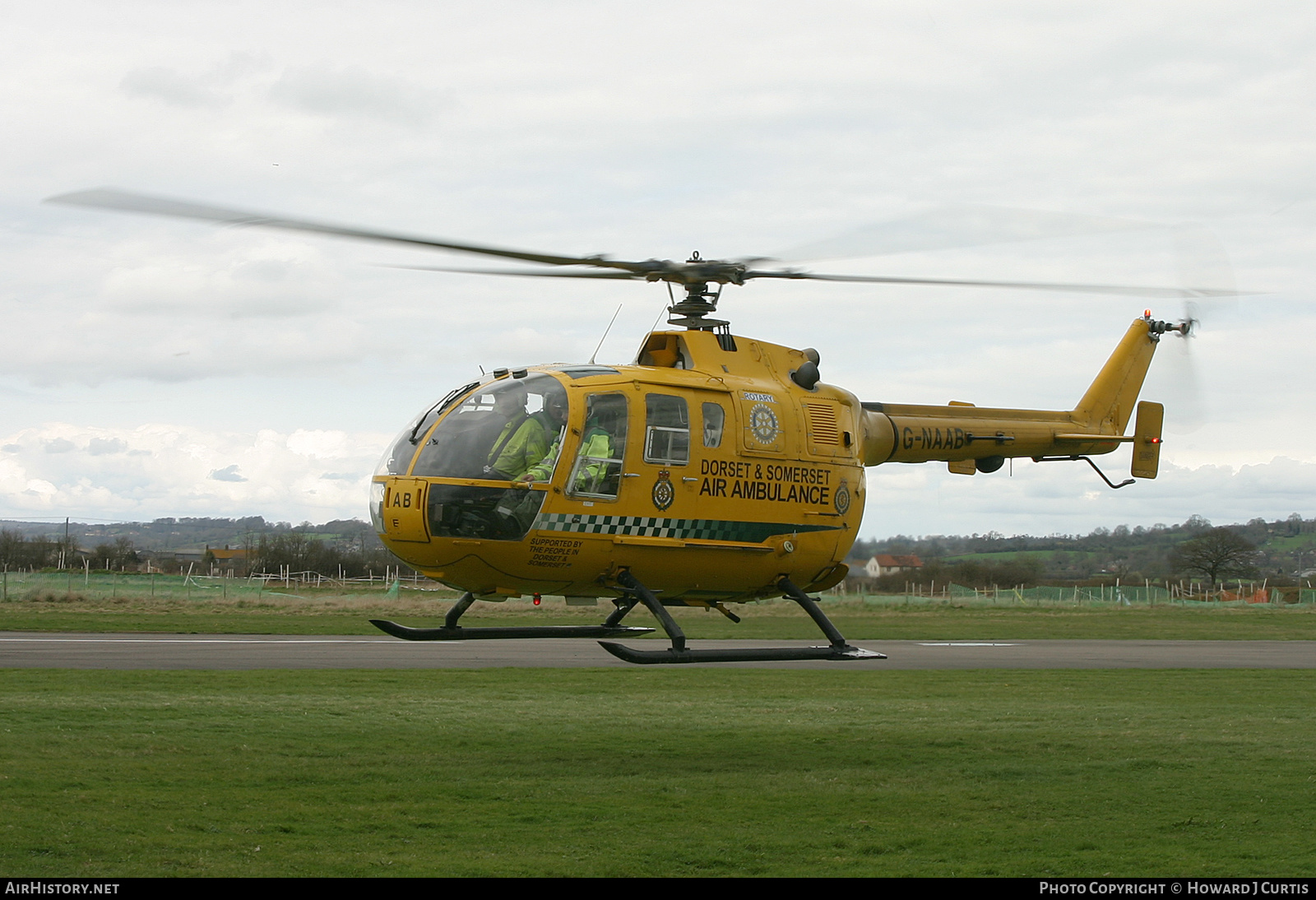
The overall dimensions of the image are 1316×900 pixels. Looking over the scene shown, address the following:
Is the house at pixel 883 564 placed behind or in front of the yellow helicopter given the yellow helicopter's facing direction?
behind

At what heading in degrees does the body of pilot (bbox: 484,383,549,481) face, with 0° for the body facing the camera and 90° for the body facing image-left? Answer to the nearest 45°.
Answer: approximately 45°

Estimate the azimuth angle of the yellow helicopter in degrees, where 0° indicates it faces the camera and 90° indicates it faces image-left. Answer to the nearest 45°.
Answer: approximately 45°

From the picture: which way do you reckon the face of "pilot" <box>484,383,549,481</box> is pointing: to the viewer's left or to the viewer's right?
to the viewer's left
